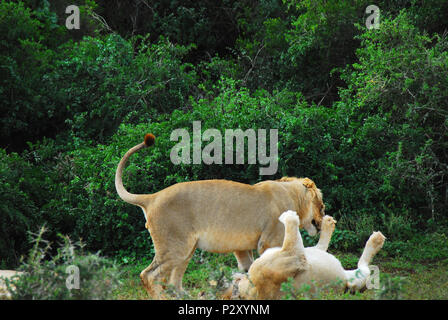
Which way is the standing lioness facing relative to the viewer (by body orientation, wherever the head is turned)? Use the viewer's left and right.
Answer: facing to the right of the viewer
